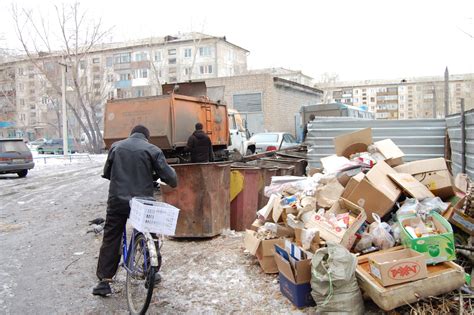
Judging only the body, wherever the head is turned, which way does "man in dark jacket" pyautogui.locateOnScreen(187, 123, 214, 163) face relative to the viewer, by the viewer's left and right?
facing away from the viewer

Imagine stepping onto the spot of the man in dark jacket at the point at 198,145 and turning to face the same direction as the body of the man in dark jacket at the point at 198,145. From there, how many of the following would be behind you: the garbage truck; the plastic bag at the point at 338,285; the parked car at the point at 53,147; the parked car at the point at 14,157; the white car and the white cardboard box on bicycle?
2

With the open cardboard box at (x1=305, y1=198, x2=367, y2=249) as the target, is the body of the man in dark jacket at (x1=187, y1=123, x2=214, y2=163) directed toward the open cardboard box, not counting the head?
no

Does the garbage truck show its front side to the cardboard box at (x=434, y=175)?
no

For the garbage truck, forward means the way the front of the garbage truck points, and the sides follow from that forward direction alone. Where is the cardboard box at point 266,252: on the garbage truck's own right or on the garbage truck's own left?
on the garbage truck's own right

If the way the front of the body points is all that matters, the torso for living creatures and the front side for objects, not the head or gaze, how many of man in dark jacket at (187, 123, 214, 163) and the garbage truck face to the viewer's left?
0

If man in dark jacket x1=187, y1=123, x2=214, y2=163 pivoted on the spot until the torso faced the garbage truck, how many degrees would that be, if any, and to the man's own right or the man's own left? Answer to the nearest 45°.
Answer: approximately 45° to the man's own left

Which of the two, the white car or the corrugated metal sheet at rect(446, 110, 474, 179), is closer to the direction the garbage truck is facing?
the white car

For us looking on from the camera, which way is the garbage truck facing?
facing away from the viewer and to the right of the viewer

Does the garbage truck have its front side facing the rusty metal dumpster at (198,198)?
no

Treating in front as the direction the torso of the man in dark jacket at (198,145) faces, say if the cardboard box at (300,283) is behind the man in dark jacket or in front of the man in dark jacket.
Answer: behind
